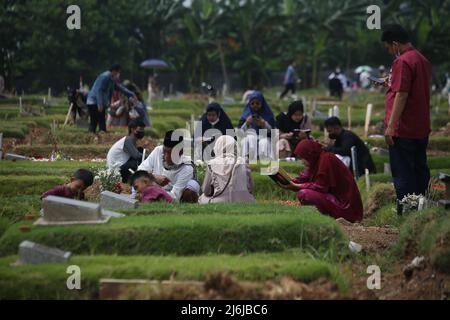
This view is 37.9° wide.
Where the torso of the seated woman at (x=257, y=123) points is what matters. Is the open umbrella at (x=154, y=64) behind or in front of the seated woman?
behind

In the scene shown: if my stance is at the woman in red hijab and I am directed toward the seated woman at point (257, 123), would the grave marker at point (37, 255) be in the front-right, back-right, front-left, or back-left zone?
back-left

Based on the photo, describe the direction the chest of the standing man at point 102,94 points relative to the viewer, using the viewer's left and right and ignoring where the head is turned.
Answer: facing to the right of the viewer

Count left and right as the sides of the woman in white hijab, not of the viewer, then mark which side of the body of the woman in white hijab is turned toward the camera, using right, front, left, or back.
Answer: back

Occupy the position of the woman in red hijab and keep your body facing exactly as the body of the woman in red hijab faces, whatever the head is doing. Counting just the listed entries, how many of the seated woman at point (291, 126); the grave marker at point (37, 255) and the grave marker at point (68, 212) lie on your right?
1

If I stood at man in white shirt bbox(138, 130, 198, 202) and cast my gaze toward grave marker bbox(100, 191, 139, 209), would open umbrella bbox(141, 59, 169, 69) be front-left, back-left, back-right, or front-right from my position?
back-right

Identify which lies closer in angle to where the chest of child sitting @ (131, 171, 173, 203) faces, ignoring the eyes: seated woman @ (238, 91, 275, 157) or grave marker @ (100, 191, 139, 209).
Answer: the grave marker

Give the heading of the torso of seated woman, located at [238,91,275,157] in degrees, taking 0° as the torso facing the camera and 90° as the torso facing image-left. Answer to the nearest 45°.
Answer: approximately 0°

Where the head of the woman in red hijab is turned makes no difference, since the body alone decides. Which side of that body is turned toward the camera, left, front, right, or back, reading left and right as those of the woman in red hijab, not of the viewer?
left

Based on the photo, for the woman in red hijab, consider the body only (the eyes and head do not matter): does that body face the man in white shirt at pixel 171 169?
yes

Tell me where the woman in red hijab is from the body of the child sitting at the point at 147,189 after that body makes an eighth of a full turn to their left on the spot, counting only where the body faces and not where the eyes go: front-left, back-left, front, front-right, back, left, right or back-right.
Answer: left

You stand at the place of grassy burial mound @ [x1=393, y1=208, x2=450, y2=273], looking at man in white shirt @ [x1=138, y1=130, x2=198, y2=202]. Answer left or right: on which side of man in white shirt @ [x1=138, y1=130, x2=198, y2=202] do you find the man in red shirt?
right

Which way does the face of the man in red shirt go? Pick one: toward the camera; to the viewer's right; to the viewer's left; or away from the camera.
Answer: to the viewer's left
